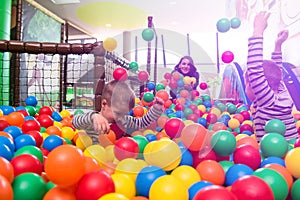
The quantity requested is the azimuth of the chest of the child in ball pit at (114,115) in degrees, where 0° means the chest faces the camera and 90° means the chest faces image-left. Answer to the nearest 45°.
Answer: approximately 315°

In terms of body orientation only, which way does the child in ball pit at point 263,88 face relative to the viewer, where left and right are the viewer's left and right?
facing away from the viewer and to the left of the viewer

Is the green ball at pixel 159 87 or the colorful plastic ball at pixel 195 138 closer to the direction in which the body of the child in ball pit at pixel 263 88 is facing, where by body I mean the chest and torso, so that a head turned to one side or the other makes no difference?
the green ball

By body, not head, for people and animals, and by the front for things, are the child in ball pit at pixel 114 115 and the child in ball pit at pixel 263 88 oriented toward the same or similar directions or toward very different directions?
very different directions

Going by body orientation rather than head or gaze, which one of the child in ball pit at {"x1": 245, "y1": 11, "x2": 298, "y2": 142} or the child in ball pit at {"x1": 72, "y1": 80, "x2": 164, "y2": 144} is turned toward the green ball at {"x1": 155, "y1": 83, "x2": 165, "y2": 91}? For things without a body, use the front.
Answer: the child in ball pit at {"x1": 245, "y1": 11, "x2": 298, "y2": 142}

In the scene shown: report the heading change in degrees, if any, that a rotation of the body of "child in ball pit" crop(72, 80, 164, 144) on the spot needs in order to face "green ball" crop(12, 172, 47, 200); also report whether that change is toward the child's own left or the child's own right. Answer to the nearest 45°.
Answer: approximately 45° to the child's own right

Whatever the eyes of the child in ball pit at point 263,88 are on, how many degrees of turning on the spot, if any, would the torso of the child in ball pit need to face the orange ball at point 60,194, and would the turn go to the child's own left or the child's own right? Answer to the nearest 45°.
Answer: approximately 135° to the child's own left

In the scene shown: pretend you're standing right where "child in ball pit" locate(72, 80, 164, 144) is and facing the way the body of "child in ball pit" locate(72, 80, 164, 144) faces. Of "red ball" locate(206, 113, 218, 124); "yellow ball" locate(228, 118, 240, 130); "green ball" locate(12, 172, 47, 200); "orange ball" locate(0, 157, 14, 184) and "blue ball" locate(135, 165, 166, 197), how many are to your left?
2

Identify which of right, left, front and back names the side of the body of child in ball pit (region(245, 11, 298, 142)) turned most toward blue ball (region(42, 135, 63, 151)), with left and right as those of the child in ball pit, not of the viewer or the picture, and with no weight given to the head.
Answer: left

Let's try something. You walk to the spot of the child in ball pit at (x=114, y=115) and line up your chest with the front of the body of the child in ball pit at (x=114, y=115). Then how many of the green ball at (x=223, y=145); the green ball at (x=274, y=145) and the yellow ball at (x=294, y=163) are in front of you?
3
